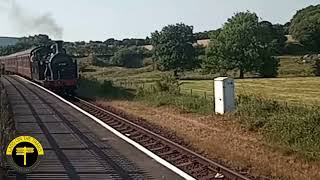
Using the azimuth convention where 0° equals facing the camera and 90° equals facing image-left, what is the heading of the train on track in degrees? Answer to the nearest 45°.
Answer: approximately 315°
